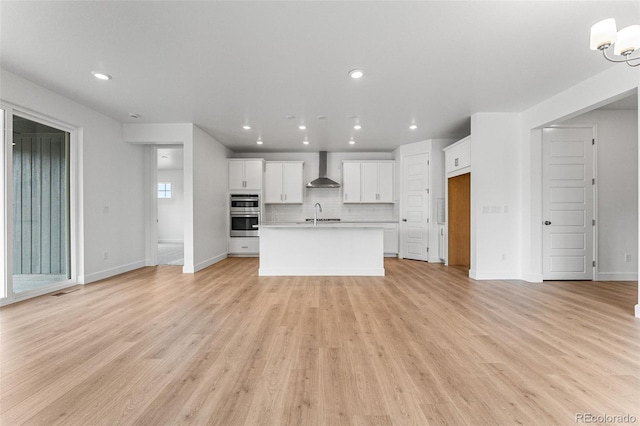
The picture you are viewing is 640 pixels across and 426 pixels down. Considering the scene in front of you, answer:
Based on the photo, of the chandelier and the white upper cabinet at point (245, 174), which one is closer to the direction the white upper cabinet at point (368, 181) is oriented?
the chandelier

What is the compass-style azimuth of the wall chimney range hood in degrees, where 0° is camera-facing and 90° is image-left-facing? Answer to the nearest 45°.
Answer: approximately 0°

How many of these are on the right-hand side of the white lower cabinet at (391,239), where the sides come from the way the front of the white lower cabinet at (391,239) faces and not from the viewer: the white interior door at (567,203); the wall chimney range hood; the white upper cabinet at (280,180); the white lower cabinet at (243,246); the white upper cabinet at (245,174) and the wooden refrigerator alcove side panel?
4

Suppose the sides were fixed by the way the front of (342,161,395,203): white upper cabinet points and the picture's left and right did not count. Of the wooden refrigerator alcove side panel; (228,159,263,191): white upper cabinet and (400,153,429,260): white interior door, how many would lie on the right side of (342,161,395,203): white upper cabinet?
1

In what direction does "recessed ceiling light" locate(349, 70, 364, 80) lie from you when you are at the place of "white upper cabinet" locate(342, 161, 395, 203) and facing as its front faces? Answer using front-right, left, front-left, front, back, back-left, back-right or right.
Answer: front

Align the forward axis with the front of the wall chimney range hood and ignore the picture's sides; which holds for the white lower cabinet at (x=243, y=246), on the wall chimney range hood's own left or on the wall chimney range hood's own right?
on the wall chimney range hood's own right

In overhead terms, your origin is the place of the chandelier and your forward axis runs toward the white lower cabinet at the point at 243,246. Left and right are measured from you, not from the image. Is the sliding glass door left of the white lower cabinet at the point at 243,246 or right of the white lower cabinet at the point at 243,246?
left

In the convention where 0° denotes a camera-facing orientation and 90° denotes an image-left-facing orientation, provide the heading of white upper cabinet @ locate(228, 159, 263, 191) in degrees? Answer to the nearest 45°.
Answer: approximately 0°
